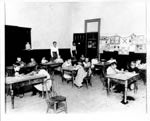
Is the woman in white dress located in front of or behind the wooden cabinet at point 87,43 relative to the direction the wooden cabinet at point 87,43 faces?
in front

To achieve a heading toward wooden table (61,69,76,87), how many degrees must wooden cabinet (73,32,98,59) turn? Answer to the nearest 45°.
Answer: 0° — it already faces it

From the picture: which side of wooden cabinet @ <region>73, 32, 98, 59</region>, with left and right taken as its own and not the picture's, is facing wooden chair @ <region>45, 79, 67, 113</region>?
front

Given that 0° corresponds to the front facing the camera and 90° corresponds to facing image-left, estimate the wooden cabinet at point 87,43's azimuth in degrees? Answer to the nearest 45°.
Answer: approximately 0°

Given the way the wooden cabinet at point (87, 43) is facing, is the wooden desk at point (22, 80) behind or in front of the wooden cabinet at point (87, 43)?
in front

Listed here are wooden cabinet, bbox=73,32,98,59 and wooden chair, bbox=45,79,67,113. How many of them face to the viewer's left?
0
